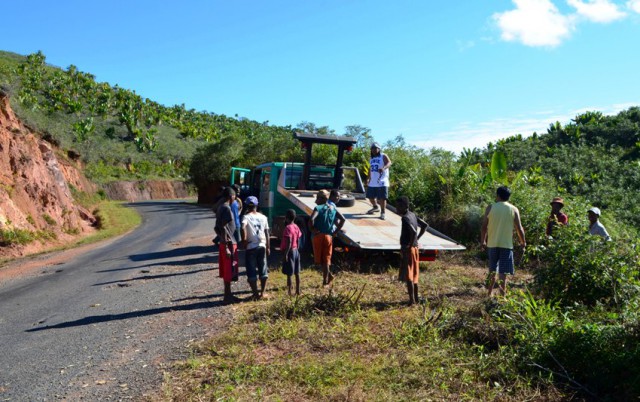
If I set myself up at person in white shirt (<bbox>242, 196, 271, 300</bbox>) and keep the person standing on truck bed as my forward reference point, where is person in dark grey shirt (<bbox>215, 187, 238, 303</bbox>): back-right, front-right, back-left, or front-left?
back-left

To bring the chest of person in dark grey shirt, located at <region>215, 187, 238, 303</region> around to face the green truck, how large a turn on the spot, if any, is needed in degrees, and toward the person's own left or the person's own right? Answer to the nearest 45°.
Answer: approximately 45° to the person's own left

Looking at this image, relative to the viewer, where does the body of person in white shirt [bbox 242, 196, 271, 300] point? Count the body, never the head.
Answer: away from the camera

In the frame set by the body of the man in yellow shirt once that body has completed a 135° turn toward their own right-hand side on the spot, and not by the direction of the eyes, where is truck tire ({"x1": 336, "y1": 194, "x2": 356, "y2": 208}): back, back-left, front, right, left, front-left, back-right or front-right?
back

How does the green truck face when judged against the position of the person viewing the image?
facing away from the viewer and to the left of the viewer

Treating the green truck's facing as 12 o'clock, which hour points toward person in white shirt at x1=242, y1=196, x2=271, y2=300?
The person in white shirt is roughly at 8 o'clock from the green truck.

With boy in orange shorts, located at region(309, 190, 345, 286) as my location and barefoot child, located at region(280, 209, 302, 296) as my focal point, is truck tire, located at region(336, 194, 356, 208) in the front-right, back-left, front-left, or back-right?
back-right

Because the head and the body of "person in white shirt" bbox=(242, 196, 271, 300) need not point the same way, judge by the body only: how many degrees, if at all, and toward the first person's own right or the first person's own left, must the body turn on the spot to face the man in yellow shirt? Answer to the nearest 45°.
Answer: approximately 90° to the first person's own right

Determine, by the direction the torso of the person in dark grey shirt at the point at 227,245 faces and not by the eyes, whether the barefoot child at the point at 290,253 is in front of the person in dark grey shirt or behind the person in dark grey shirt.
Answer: in front

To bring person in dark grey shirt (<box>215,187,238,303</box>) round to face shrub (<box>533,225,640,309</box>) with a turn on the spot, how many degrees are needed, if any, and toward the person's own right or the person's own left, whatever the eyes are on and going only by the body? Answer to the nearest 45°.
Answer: approximately 45° to the person's own right

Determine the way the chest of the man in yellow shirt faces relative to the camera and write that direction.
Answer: away from the camera

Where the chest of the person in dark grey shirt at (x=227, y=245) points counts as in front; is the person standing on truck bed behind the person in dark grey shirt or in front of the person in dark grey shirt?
in front

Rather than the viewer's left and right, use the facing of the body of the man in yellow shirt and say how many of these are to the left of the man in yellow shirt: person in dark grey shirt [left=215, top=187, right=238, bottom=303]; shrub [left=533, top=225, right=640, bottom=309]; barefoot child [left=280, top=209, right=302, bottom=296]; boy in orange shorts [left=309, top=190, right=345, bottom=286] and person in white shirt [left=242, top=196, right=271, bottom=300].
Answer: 4
